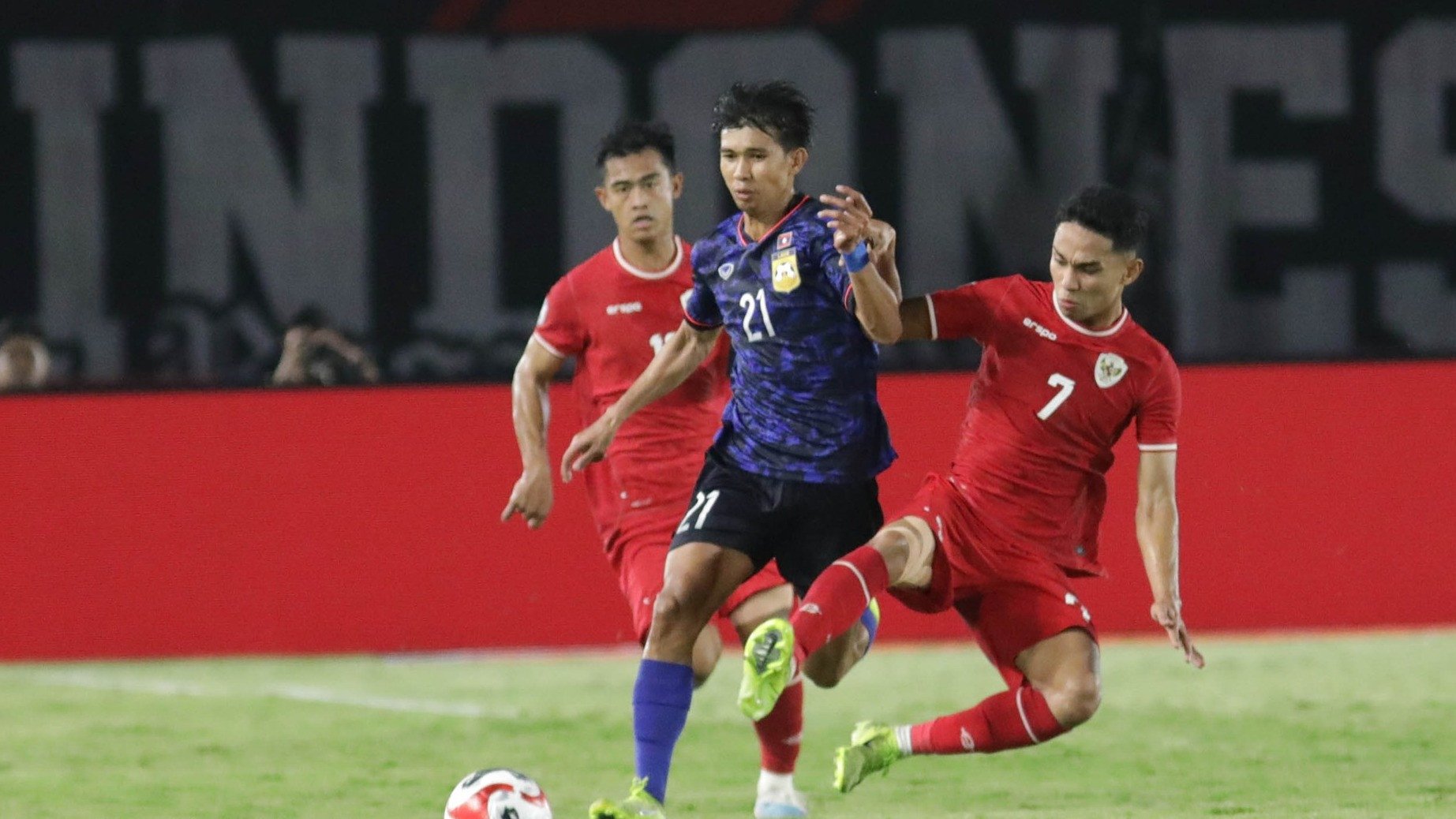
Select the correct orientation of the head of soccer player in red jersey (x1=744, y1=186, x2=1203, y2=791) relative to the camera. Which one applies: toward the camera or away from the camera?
toward the camera

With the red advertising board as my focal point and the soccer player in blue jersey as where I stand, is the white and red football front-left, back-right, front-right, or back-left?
back-left

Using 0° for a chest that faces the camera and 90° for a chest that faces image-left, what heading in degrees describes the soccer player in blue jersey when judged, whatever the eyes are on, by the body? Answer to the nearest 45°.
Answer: approximately 45°

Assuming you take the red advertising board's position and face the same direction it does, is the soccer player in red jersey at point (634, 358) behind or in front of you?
in front

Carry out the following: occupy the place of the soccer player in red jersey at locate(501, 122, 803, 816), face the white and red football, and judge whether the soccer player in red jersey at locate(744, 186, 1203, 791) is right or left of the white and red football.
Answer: left

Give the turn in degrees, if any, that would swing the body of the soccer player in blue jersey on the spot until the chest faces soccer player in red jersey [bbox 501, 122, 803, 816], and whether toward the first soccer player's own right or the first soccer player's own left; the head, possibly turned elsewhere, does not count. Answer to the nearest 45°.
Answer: approximately 135° to the first soccer player's own right

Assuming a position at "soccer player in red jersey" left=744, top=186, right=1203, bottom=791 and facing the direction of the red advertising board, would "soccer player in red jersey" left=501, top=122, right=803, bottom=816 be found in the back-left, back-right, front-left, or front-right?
front-left

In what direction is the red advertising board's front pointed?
toward the camera

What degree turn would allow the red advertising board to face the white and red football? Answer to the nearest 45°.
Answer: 0° — it already faces it

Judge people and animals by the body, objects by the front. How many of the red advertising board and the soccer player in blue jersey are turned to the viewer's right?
0

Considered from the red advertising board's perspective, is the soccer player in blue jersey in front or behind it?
in front
